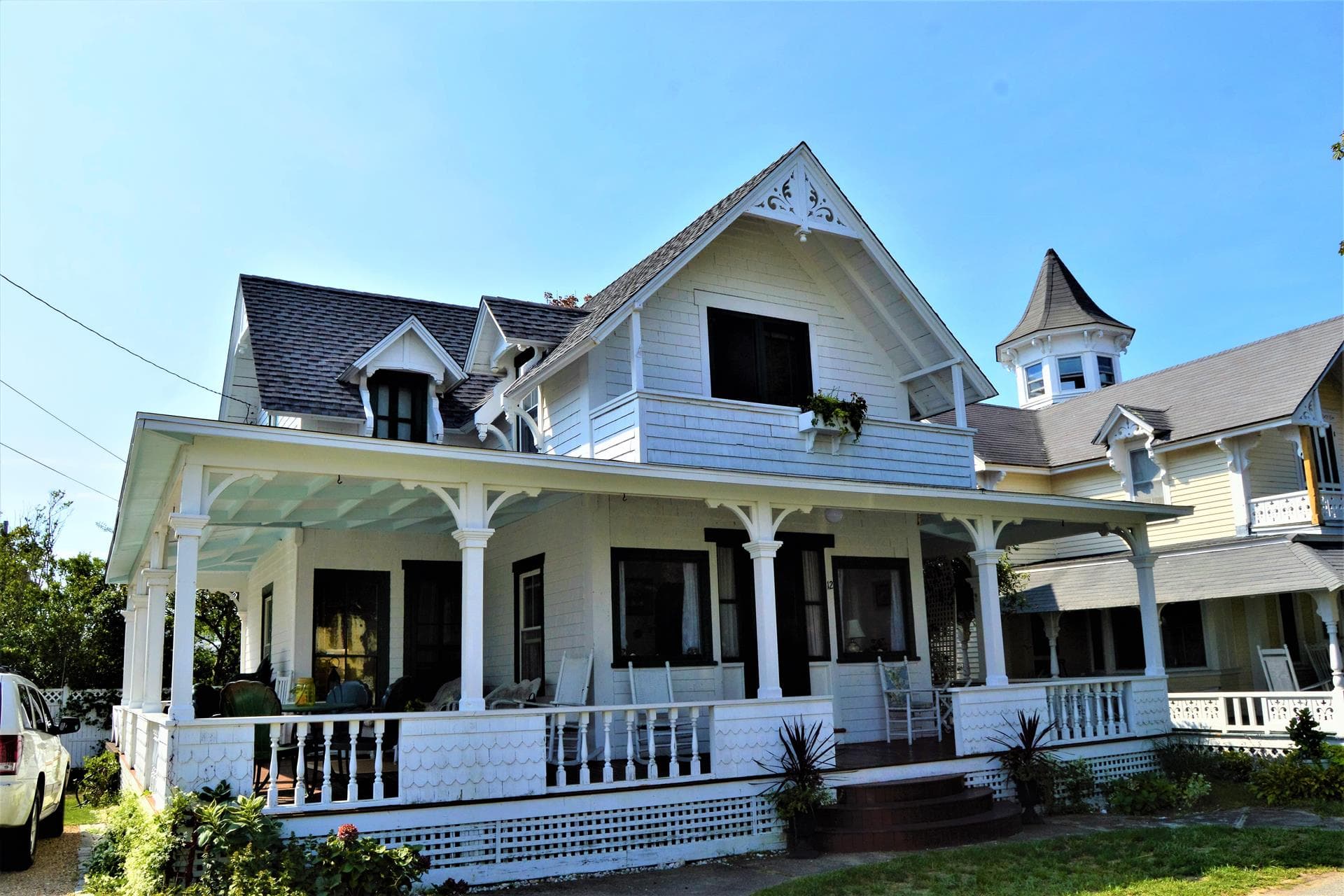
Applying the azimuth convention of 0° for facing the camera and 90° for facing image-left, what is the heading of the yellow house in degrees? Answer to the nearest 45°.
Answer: approximately 315°

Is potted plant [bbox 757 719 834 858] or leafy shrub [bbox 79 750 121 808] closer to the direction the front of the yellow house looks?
the potted plant

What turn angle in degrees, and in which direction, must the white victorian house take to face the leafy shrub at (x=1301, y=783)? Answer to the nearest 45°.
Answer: approximately 45° to its left

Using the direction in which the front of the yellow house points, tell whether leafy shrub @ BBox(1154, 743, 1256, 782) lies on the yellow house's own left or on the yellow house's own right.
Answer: on the yellow house's own right

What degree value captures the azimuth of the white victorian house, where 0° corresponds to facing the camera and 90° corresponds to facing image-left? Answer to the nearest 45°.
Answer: approximately 315°

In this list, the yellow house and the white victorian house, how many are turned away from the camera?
0

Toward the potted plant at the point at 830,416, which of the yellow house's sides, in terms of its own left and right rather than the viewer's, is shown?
right

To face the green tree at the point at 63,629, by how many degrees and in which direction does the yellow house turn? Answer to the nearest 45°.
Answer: approximately 135° to its right

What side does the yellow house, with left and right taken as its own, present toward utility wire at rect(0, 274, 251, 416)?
right

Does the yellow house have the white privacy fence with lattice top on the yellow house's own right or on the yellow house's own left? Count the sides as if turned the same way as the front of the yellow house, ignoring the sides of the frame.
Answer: on the yellow house's own right

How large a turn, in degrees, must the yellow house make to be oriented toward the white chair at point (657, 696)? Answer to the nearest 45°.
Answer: approximately 90° to its right
